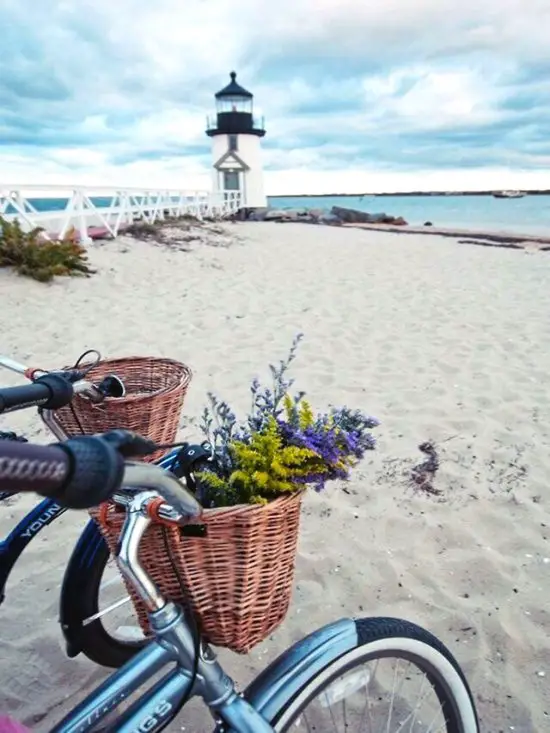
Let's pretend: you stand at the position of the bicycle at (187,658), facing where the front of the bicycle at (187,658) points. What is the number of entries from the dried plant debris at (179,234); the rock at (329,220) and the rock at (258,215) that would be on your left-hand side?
3

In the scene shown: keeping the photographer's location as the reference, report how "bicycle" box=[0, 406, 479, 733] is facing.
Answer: facing to the right of the viewer

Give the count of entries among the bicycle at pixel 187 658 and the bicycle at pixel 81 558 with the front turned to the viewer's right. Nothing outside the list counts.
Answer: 2

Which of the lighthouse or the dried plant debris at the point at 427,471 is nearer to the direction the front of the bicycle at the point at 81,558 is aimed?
the dried plant debris

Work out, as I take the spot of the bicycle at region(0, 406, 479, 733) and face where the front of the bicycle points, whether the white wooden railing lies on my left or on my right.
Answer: on my left

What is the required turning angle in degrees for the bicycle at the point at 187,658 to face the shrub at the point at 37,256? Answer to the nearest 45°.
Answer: approximately 90° to its left

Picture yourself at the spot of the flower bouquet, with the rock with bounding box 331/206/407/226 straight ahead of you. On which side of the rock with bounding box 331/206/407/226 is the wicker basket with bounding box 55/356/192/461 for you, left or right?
left

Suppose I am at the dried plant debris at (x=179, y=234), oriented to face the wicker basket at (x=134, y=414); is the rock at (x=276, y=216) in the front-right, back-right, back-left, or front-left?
back-left

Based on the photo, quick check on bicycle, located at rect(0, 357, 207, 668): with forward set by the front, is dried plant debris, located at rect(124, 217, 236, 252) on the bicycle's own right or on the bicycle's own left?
on the bicycle's own left

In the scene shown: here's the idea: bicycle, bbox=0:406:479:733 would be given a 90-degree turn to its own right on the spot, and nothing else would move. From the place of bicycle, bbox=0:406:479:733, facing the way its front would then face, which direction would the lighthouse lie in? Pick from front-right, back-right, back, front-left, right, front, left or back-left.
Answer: back

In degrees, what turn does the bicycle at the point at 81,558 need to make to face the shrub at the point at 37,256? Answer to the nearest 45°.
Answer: approximately 90° to its left

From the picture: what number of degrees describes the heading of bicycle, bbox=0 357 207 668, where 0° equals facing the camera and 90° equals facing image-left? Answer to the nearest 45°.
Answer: approximately 270°

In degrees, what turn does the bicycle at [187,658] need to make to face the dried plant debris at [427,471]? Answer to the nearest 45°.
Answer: approximately 45° to its left

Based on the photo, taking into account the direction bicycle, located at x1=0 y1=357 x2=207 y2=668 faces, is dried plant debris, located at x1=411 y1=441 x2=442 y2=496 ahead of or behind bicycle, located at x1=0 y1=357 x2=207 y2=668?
ahead

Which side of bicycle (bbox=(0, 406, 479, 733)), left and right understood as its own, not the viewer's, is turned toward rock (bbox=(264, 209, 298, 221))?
left
